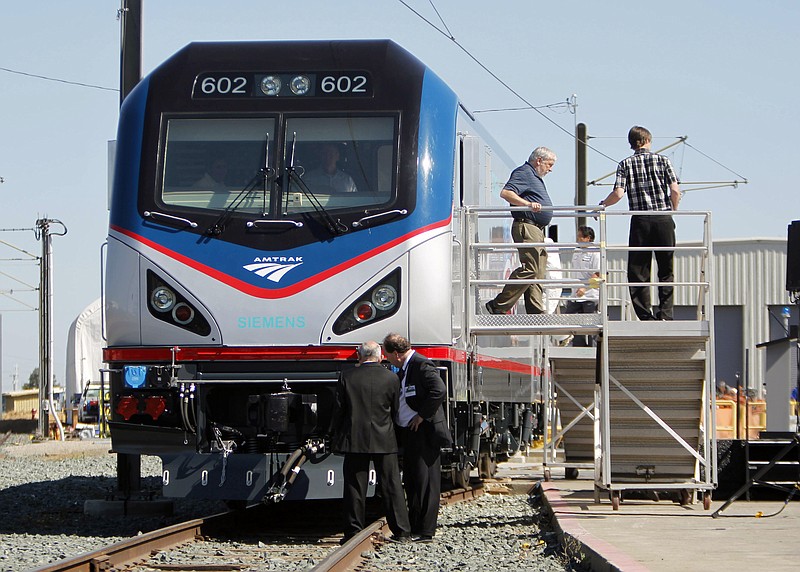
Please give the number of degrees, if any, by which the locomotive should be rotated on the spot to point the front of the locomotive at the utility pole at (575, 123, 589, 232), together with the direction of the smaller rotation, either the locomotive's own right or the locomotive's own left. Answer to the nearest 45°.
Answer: approximately 180°

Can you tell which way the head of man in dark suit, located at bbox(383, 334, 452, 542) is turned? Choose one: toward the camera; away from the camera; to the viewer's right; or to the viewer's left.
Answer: to the viewer's left

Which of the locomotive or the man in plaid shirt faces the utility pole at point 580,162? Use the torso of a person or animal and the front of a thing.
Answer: the man in plaid shirt

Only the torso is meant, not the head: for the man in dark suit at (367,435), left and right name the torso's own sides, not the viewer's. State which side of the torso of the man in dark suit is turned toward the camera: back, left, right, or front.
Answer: back

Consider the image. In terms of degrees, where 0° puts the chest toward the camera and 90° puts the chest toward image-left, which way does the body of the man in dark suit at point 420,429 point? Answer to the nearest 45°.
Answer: approximately 45°

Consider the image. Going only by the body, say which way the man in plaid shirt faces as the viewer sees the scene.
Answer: away from the camera

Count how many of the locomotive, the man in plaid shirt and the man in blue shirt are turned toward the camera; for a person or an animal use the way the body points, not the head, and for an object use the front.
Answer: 1

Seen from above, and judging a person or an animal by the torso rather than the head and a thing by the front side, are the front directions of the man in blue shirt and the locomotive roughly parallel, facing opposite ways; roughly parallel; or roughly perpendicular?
roughly perpendicular

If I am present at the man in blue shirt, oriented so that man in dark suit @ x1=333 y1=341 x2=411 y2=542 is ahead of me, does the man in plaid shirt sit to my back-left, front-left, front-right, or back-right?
back-left

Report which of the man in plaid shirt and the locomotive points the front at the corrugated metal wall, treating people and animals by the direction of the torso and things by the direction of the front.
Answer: the man in plaid shirt
